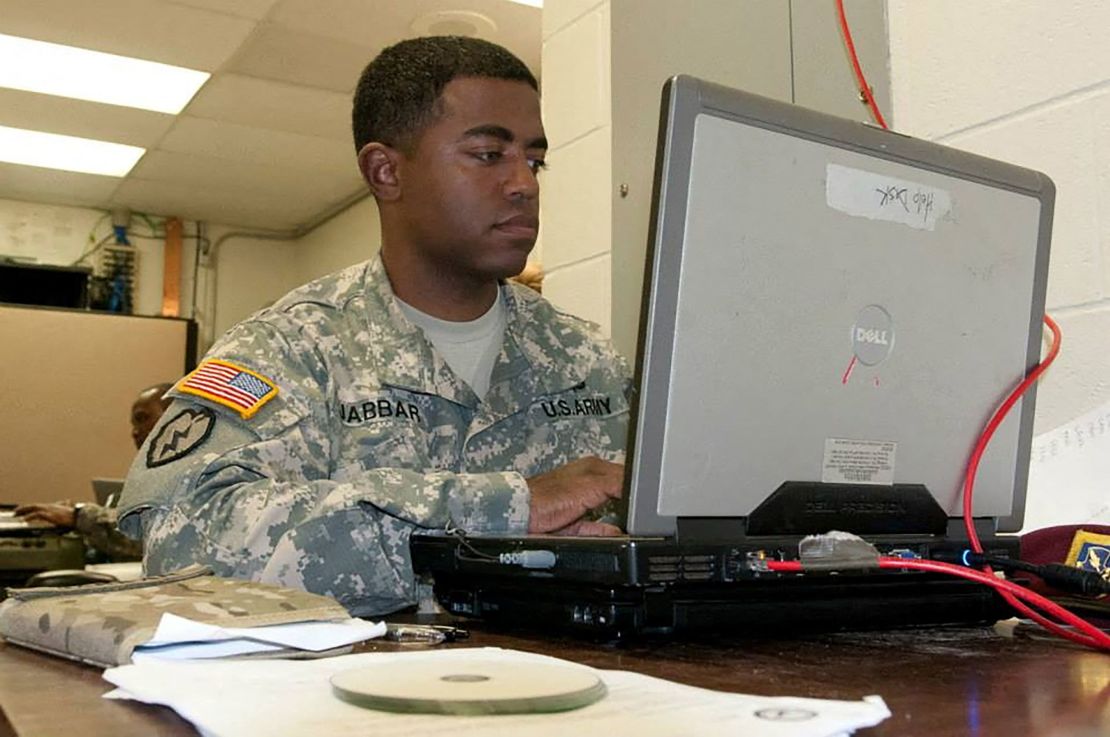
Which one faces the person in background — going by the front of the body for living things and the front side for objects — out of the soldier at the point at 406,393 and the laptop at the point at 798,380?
the laptop

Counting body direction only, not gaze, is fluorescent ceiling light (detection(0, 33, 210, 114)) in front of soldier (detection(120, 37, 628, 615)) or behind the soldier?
behind

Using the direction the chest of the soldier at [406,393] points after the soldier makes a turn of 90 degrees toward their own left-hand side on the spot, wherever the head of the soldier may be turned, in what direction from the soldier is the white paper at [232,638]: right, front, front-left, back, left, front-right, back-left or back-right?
back-right

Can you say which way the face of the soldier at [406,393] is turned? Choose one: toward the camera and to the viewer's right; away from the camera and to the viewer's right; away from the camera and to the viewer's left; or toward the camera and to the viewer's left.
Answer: toward the camera and to the viewer's right

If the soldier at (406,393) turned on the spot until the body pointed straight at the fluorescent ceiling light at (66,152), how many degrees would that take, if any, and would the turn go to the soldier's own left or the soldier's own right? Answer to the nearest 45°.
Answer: approximately 135° to the soldier's own left

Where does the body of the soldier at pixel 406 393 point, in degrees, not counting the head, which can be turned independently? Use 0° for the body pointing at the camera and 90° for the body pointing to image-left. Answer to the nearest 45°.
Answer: approximately 315°

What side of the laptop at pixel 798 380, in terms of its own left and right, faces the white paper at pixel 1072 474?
right

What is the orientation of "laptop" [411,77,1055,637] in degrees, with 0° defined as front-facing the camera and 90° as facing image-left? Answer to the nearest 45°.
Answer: approximately 135°

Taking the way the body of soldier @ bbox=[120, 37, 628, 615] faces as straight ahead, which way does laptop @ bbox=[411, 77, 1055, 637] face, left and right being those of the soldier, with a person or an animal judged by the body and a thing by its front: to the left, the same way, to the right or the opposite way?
the opposite way

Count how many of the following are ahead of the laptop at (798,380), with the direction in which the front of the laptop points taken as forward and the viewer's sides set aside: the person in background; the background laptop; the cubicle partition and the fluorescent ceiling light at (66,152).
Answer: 4

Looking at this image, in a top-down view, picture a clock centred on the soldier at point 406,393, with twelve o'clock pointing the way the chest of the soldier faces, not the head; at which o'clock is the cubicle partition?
The cubicle partition is roughly at 7 o'clock from the soldier.

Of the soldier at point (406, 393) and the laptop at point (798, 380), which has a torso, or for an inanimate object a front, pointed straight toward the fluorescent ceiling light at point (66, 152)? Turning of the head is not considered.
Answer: the laptop

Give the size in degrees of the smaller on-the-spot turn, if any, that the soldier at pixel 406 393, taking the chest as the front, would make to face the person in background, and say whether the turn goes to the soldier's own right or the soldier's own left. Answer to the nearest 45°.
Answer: approximately 135° to the soldier's own left

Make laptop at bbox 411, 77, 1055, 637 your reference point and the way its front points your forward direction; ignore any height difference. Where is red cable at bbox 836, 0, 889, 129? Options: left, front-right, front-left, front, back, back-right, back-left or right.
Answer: front-right

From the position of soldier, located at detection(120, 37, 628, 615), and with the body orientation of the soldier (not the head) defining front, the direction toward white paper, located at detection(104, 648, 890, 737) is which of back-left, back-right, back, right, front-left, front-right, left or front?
front-right

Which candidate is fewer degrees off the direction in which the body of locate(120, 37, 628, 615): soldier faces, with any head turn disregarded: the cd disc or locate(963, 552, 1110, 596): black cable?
the black cable
